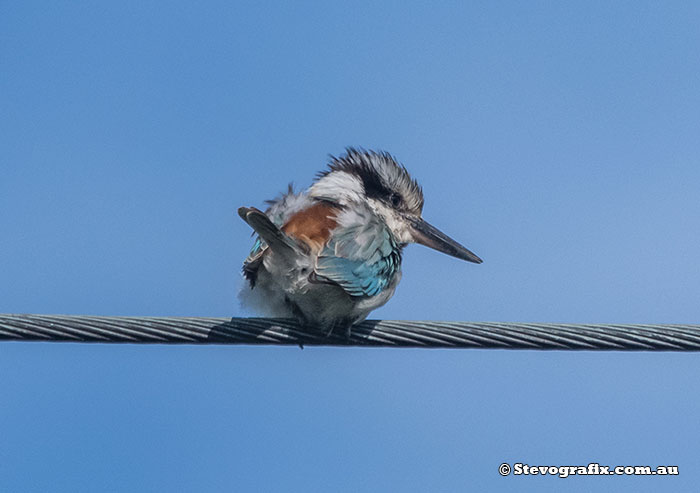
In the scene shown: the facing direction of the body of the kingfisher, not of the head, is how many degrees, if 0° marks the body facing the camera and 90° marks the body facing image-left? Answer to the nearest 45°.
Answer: approximately 225°
